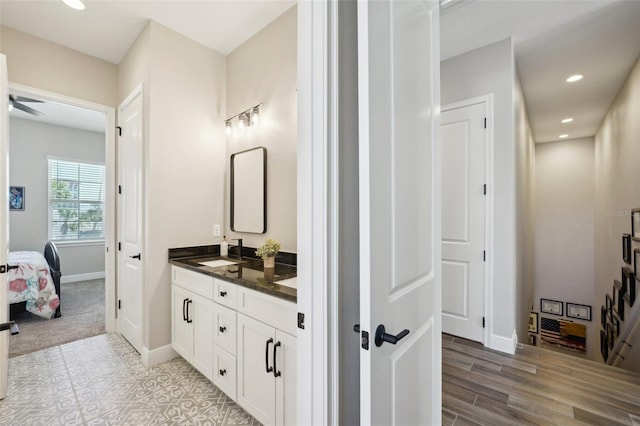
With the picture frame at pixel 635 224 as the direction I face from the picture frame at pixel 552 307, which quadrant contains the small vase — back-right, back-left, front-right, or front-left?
front-right

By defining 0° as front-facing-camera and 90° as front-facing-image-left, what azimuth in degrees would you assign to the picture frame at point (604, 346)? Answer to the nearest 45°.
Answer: approximately 90°

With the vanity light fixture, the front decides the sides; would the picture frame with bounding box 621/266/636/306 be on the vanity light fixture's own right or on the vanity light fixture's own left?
on the vanity light fixture's own left

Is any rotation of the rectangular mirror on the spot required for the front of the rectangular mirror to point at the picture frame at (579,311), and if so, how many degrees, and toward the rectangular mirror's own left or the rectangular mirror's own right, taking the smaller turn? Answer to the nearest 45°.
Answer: approximately 135° to the rectangular mirror's own left

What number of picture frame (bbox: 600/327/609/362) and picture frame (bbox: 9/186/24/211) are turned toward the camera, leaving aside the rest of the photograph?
1

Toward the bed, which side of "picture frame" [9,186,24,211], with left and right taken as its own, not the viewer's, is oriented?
front

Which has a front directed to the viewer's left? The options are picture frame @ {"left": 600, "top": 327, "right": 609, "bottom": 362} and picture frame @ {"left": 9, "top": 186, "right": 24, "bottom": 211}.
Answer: picture frame @ {"left": 600, "top": 327, "right": 609, "bottom": 362}

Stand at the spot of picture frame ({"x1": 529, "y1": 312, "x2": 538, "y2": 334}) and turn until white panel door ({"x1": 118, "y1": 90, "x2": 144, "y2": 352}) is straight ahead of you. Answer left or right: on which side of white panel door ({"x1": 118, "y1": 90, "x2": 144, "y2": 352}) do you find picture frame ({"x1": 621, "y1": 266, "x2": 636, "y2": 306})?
left

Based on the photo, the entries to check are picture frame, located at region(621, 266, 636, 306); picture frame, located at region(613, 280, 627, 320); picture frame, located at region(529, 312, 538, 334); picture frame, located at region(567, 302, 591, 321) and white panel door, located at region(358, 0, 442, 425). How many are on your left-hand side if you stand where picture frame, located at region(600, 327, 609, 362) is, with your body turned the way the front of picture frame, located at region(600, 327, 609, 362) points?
3

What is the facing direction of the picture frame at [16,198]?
toward the camera

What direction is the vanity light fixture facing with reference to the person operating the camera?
facing the viewer and to the left of the viewer

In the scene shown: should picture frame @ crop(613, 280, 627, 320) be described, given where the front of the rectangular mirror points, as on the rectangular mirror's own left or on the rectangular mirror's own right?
on the rectangular mirror's own left

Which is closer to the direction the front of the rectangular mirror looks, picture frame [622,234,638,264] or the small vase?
the small vase

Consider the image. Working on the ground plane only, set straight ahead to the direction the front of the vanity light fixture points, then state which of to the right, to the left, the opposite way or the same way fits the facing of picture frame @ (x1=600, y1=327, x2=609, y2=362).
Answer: to the right

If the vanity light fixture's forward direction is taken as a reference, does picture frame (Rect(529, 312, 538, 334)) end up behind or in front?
behind

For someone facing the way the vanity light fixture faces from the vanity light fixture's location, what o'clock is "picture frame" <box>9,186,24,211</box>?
The picture frame is roughly at 3 o'clock from the vanity light fixture.

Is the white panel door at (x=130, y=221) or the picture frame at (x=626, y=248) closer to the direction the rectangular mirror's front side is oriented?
the white panel door

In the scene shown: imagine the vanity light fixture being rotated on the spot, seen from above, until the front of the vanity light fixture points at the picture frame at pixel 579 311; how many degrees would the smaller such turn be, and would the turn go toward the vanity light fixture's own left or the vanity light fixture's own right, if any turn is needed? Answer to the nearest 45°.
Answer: approximately 135° to the vanity light fixture's own left
